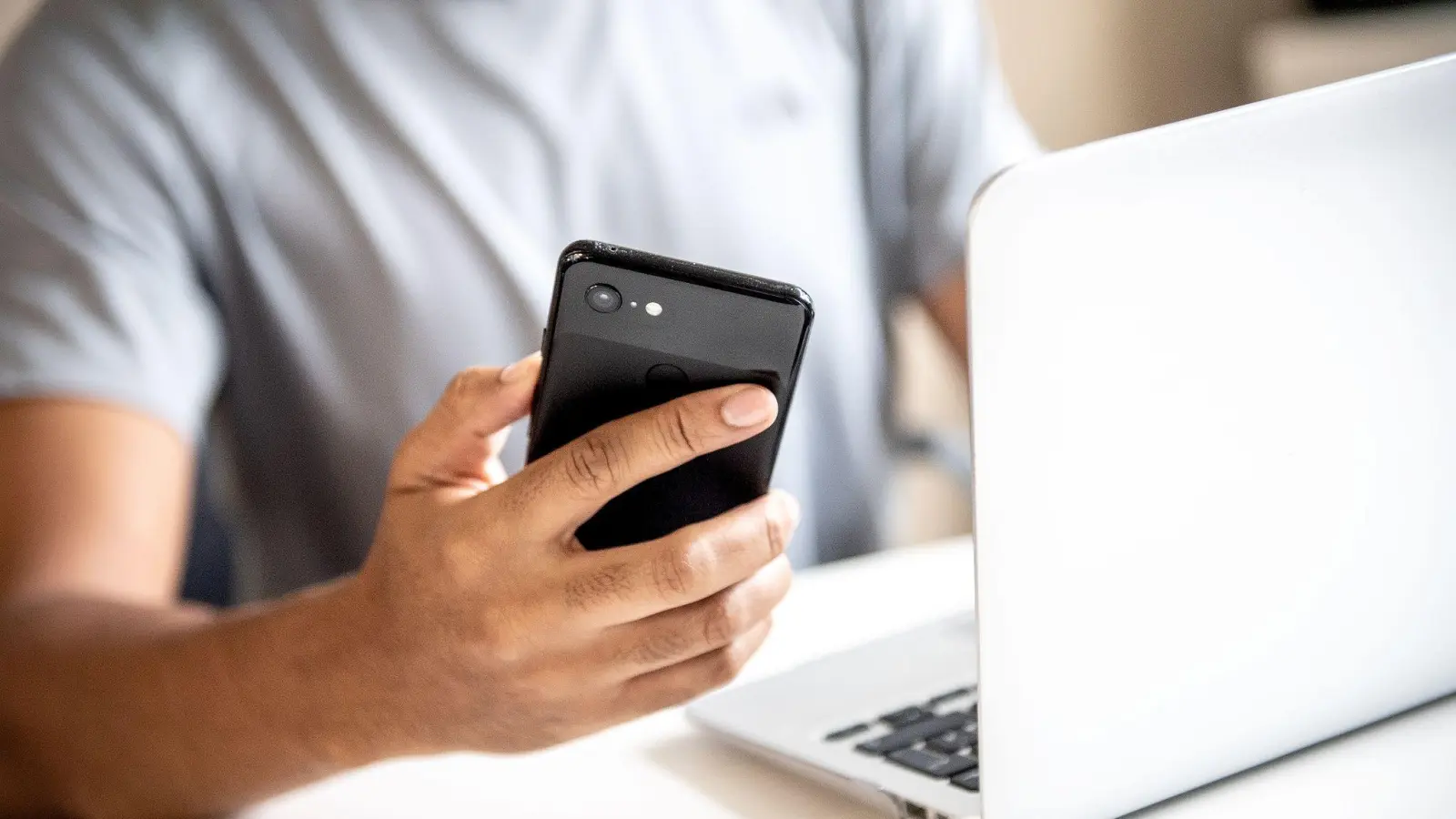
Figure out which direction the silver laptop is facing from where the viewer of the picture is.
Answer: facing away from the viewer and to the left of the viewer

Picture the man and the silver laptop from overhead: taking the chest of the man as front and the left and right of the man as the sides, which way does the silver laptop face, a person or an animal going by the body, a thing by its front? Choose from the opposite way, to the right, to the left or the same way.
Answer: the opposite way

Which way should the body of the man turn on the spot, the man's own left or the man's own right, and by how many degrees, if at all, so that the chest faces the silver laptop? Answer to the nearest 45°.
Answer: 0° — they already face it

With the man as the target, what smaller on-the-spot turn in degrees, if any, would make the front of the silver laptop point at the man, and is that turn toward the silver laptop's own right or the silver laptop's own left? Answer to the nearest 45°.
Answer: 0° — it already faces them

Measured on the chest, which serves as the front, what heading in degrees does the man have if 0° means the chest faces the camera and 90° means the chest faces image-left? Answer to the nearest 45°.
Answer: approximately 315°
